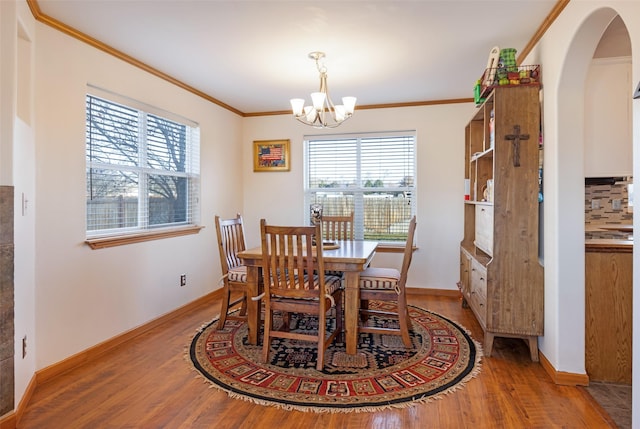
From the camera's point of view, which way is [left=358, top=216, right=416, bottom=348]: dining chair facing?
to the viewer's left

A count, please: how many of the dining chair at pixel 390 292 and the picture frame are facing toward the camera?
1

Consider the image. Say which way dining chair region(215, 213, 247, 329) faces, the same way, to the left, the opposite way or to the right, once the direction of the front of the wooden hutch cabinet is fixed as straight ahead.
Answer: the opposite way

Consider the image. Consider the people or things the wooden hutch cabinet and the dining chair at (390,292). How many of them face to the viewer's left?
2

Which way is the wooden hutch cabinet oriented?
to the viewer's left
